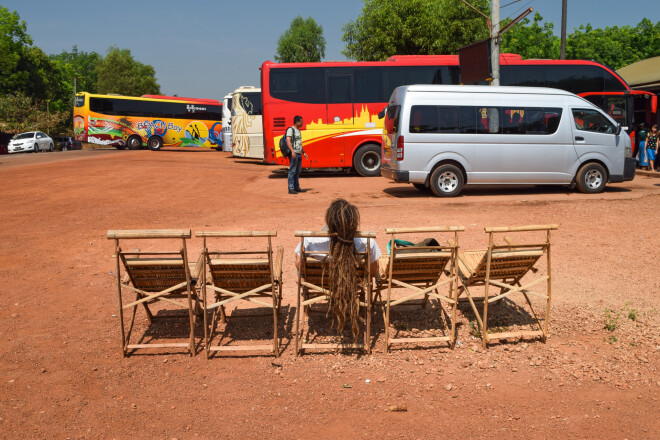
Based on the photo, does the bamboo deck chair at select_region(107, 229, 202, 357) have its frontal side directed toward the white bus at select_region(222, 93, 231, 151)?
yes

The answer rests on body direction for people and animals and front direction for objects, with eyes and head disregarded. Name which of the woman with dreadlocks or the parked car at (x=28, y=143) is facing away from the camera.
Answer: the woman with dreadlocks

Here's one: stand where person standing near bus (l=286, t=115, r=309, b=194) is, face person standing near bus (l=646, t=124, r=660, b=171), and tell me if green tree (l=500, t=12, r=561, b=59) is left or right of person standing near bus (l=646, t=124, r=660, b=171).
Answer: left

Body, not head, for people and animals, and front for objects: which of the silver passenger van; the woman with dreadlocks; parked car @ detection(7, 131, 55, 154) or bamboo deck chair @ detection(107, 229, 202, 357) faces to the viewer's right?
the silver passenger van

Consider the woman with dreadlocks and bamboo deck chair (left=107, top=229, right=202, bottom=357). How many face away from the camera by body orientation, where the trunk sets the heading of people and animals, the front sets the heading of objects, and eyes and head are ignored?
2

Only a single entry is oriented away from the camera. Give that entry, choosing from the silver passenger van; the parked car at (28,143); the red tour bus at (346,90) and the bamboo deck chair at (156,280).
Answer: the bamboo deck chair

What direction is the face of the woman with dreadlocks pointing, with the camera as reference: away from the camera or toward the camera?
away from the camera

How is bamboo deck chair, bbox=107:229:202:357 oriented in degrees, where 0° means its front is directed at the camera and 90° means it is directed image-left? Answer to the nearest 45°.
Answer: approximately 180°

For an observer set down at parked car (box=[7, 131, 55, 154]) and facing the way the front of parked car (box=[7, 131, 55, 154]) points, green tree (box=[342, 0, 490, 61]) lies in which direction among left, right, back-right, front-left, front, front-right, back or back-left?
left

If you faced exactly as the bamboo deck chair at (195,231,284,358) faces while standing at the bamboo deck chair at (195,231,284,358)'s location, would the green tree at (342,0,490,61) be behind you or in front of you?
in front

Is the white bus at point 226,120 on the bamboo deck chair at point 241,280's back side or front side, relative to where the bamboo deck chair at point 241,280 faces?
on the front side

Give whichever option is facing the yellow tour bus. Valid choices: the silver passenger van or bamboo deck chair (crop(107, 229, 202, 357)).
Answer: the bamboo deck chair
